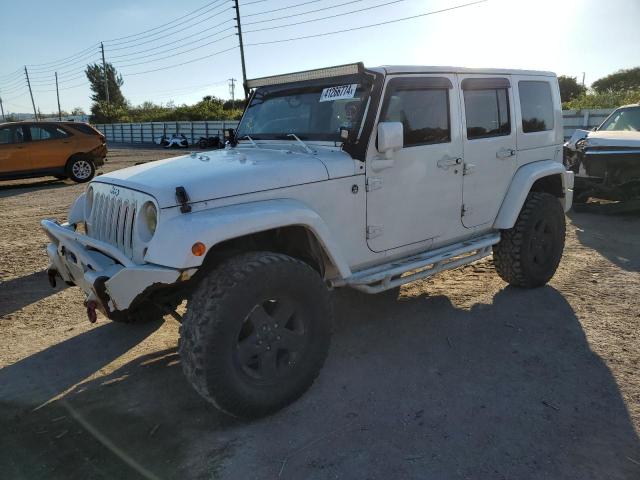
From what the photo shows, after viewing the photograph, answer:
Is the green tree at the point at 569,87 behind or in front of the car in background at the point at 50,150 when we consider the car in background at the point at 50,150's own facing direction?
behind

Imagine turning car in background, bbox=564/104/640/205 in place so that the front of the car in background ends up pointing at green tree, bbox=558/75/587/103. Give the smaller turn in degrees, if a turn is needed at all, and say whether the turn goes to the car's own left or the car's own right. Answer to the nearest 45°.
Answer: approximately 180°

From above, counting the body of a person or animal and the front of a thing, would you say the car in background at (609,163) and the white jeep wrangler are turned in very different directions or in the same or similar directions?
same or similar directions

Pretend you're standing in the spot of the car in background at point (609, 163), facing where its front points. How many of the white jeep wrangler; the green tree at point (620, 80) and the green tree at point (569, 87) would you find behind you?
2

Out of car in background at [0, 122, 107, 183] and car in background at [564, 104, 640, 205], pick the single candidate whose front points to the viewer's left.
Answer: car in background at [0, 122, 107, 183]

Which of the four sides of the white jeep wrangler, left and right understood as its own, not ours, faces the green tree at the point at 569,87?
back

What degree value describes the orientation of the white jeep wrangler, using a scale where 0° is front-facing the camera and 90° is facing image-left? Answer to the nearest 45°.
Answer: approximately 45°

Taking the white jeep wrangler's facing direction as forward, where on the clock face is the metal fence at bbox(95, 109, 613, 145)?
The metal fence is roughly at 4 o'clock from the white jeep wrangler.

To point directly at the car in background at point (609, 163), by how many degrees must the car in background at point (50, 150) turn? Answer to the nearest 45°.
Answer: approximately 135° to its left

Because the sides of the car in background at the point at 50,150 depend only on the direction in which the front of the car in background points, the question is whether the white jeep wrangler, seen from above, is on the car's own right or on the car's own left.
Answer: on the car's own left

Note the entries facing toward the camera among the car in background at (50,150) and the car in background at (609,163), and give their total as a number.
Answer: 1

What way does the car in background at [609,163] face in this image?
toward the camera

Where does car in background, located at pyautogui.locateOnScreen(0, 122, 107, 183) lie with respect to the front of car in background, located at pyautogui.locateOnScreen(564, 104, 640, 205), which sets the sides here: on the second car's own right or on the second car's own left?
on the second car's own right

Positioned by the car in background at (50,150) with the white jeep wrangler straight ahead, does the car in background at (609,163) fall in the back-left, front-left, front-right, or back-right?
front-left
